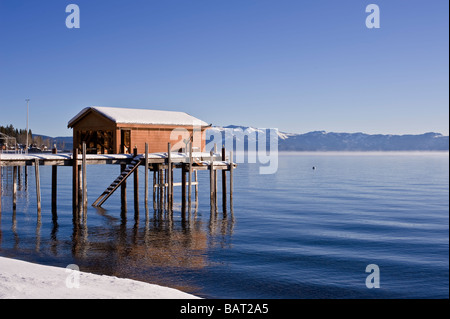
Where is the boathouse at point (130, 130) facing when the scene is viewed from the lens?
facing the viewer and to the left of the viewer
